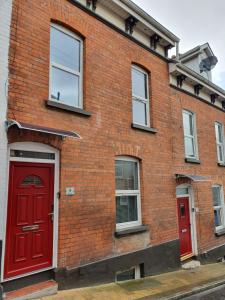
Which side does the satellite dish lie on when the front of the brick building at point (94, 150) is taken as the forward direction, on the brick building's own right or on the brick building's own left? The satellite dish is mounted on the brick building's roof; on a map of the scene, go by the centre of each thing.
on the brick building's own left

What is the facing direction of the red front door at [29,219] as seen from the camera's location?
facing the viewer and to the right of the viewer

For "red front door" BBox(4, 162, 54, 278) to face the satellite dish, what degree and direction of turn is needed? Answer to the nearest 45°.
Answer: approximately 90° to its left
